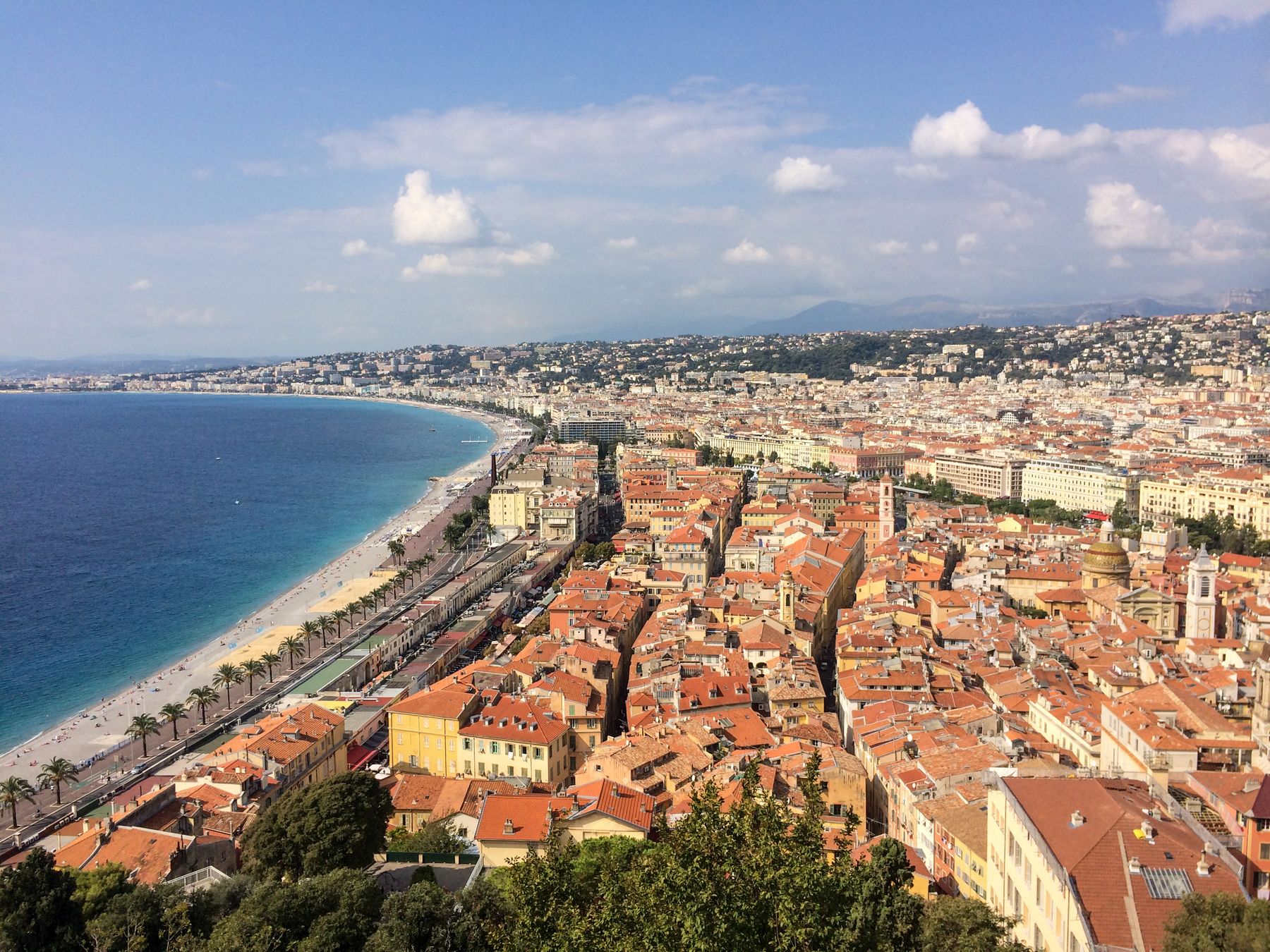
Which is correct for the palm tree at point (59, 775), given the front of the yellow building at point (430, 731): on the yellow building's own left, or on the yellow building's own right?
on the yellow building's own right

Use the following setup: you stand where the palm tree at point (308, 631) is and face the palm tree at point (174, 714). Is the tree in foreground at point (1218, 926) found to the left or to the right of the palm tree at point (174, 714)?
left

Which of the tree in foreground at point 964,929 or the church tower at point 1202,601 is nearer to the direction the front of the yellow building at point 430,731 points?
the tree in foreground

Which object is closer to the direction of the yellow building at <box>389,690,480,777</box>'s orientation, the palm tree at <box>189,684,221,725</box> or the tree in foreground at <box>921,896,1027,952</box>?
the tree in foreground

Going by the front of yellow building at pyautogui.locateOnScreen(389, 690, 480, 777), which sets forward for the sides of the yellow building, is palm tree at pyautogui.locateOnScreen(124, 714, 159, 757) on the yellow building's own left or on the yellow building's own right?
on the yellow building's own right

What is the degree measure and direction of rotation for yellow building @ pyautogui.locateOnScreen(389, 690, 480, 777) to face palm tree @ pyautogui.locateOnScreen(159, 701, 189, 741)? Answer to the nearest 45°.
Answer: approximately 135° to its right

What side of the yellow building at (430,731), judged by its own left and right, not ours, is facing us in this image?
front

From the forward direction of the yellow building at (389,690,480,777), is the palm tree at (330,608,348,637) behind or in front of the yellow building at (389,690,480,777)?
behind

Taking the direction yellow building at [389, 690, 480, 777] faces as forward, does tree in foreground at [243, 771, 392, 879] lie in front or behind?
in front

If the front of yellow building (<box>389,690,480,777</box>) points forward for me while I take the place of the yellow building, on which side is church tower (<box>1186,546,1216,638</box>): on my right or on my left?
on my left

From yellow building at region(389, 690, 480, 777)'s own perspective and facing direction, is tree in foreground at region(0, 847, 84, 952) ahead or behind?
ahead

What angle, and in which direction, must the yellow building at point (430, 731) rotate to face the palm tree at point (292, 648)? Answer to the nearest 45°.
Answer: approximately 180°

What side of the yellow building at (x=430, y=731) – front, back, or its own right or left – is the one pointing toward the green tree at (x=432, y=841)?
front
